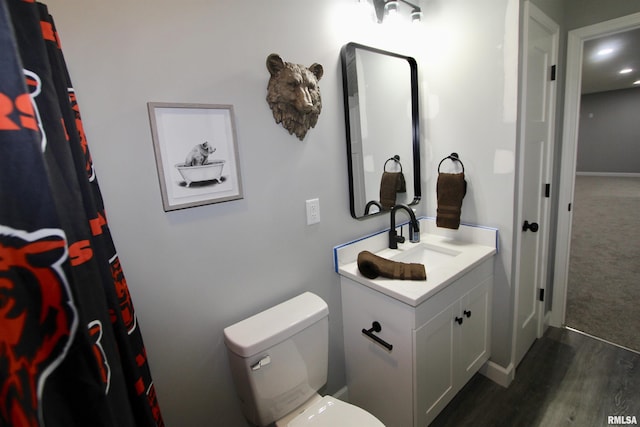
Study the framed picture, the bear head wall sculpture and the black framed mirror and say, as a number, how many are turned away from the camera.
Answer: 0

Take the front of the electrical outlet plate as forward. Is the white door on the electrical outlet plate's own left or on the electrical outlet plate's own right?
on the electrical outlet plate's own left

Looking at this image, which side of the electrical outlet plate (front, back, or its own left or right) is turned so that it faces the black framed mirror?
left

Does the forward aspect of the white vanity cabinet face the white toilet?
no

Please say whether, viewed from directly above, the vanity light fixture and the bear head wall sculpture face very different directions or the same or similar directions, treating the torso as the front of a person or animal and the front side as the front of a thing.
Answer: same or similar directions

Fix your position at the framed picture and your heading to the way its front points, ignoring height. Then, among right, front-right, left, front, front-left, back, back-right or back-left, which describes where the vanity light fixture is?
front-left

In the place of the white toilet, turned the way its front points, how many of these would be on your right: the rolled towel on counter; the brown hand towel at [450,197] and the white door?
0

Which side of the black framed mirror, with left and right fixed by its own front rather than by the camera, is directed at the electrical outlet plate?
right

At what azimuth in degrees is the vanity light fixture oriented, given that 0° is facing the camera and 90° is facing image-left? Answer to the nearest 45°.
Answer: approximately 315°

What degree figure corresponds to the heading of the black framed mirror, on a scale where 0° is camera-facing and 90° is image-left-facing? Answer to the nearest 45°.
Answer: approximately 315°

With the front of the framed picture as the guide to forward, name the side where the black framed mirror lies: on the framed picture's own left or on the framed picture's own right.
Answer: on the framed picture's own left

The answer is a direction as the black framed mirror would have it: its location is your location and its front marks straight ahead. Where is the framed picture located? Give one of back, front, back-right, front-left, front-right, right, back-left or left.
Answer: right

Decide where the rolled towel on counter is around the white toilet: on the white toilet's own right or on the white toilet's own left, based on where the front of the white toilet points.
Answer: on the white toilet's own left

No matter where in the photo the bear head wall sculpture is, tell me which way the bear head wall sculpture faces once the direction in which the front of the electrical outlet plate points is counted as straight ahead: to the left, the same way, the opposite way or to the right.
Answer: the same way

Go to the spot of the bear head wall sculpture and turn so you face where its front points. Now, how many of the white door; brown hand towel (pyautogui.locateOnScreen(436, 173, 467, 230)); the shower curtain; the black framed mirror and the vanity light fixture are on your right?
1

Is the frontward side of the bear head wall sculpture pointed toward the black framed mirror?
no
